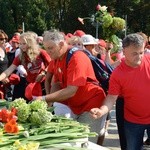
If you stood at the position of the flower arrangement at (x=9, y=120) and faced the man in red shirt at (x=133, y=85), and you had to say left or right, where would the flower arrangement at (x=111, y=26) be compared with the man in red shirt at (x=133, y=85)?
left

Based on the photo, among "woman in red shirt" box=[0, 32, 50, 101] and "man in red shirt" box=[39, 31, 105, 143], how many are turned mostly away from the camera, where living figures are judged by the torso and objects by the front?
0

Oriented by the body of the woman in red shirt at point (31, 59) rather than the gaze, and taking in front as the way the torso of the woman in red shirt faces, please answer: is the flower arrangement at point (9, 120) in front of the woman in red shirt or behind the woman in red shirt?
in front

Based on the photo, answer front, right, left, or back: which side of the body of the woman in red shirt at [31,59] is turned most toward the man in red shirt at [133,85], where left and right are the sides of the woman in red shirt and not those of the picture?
left

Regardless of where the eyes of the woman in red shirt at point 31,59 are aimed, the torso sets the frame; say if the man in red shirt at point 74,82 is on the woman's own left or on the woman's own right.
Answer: on the woman's own left

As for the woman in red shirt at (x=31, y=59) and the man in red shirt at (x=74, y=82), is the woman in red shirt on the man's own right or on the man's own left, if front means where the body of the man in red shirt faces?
on the man's own right
